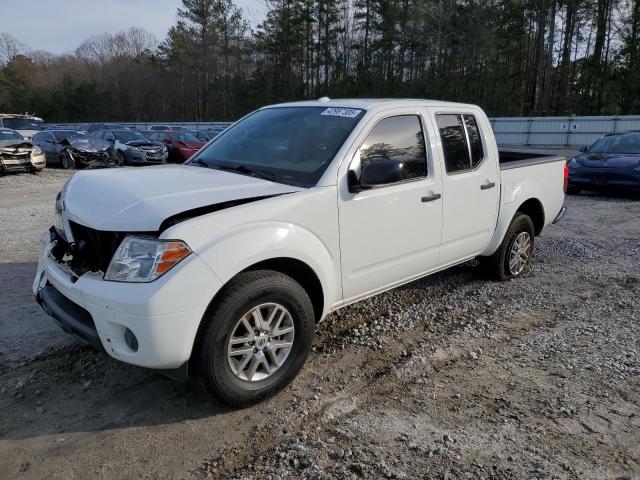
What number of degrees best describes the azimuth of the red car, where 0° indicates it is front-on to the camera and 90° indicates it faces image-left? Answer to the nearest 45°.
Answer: approximately 315°

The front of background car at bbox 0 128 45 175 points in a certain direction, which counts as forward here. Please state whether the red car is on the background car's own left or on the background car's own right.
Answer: on the background car's own left

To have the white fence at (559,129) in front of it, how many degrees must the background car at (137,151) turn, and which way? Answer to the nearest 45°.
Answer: approximately 45° to its left

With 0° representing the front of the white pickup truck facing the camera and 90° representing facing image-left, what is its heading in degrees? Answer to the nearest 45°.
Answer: approximately 45°

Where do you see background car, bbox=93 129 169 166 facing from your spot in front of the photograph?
facing the viewer and to the right of the viewer

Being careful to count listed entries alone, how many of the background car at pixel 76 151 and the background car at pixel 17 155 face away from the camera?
0

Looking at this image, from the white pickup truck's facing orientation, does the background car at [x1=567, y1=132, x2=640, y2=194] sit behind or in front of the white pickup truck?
behind

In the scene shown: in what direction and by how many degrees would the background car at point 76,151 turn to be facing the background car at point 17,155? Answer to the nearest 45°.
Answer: approximately 90° to its right
